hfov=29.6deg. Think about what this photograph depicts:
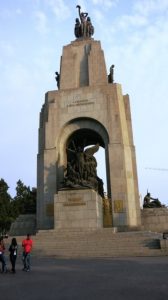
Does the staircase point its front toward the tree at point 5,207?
no

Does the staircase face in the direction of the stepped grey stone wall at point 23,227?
no

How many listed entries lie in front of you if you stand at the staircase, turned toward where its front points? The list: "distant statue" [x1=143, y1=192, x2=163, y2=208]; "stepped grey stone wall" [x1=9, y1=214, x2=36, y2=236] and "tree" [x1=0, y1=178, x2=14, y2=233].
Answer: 0

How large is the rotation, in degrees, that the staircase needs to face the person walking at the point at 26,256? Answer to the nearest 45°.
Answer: approximately 45° to its right

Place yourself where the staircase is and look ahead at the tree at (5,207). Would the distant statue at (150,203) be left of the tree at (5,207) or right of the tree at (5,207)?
right

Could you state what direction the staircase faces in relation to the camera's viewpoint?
facing the viewer

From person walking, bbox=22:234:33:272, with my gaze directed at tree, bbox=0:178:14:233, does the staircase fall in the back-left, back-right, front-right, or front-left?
front-right

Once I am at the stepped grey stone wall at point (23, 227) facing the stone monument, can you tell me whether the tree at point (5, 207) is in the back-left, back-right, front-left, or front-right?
back-left

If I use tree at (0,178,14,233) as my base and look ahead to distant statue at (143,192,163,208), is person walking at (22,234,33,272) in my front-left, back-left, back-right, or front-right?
front-right

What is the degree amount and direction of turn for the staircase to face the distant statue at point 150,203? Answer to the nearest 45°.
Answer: approximately 135° to its left

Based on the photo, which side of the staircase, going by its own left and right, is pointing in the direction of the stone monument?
back
